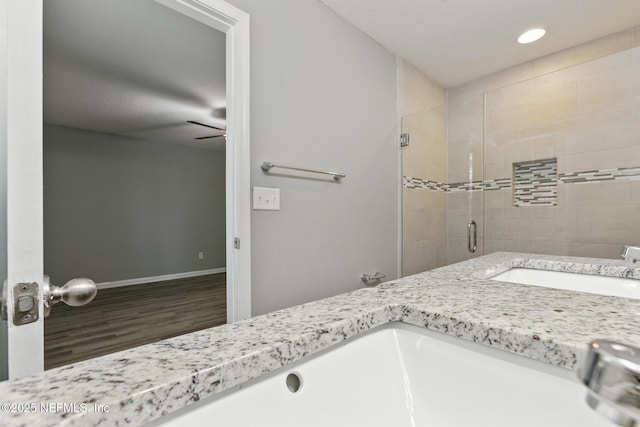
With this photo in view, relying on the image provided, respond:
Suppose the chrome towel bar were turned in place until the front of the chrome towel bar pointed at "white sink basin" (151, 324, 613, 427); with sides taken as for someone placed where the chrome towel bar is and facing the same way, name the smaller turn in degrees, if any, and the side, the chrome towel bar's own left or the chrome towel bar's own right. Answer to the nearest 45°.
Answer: approximately 45° to the chrome towel bar's own right

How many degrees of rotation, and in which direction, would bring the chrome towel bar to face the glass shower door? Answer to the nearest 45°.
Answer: approximately 90° to its left

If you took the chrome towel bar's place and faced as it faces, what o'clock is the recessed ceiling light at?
The recessed ceiling light is roughly at 10 o'clock from the chrome towel bar.

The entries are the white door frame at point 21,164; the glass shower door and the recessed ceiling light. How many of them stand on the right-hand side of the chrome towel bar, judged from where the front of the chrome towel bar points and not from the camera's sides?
1

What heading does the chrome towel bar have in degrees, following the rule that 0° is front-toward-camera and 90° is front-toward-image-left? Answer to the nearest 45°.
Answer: approximately 315°

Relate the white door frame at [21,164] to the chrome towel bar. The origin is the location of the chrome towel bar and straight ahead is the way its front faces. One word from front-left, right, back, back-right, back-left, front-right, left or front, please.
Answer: right

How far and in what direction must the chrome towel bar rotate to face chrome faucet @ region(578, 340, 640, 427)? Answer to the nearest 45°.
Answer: approximately 45° to its right
